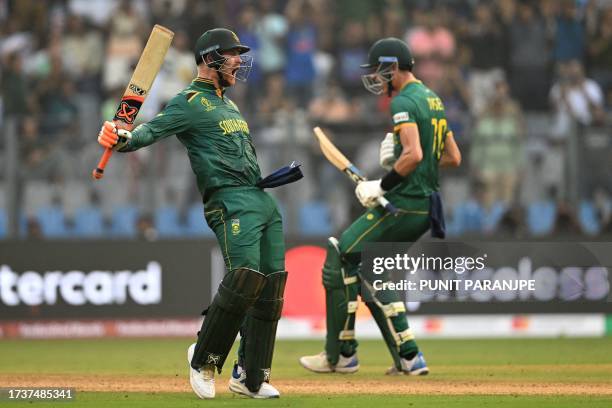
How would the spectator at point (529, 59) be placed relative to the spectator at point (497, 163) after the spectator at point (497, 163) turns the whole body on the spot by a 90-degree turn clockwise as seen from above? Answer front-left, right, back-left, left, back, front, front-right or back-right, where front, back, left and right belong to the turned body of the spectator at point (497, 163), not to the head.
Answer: right

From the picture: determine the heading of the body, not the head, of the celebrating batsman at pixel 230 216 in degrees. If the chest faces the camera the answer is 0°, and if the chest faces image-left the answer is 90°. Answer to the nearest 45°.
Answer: approximately 315°

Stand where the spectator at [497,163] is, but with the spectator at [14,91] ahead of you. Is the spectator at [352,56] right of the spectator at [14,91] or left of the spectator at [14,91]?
right

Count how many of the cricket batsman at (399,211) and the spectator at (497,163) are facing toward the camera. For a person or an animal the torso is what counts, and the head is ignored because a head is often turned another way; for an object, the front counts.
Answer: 1

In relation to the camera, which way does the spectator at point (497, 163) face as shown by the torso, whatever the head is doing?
toward the camera

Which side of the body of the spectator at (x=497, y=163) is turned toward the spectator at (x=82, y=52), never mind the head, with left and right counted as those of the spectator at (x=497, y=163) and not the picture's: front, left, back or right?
right

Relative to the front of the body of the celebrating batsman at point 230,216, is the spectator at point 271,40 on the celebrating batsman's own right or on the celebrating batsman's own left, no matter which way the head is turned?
on the celebrating batsman's own left

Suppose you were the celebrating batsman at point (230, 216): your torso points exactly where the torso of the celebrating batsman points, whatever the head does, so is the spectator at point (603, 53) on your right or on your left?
on your left

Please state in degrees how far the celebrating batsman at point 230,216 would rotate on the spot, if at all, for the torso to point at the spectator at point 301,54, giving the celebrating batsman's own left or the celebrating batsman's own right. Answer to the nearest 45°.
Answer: approximately 135° to the celebrating batsman's own left

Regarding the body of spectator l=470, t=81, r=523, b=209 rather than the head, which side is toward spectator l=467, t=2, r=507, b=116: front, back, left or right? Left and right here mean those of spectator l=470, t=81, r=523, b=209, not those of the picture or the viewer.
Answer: back
